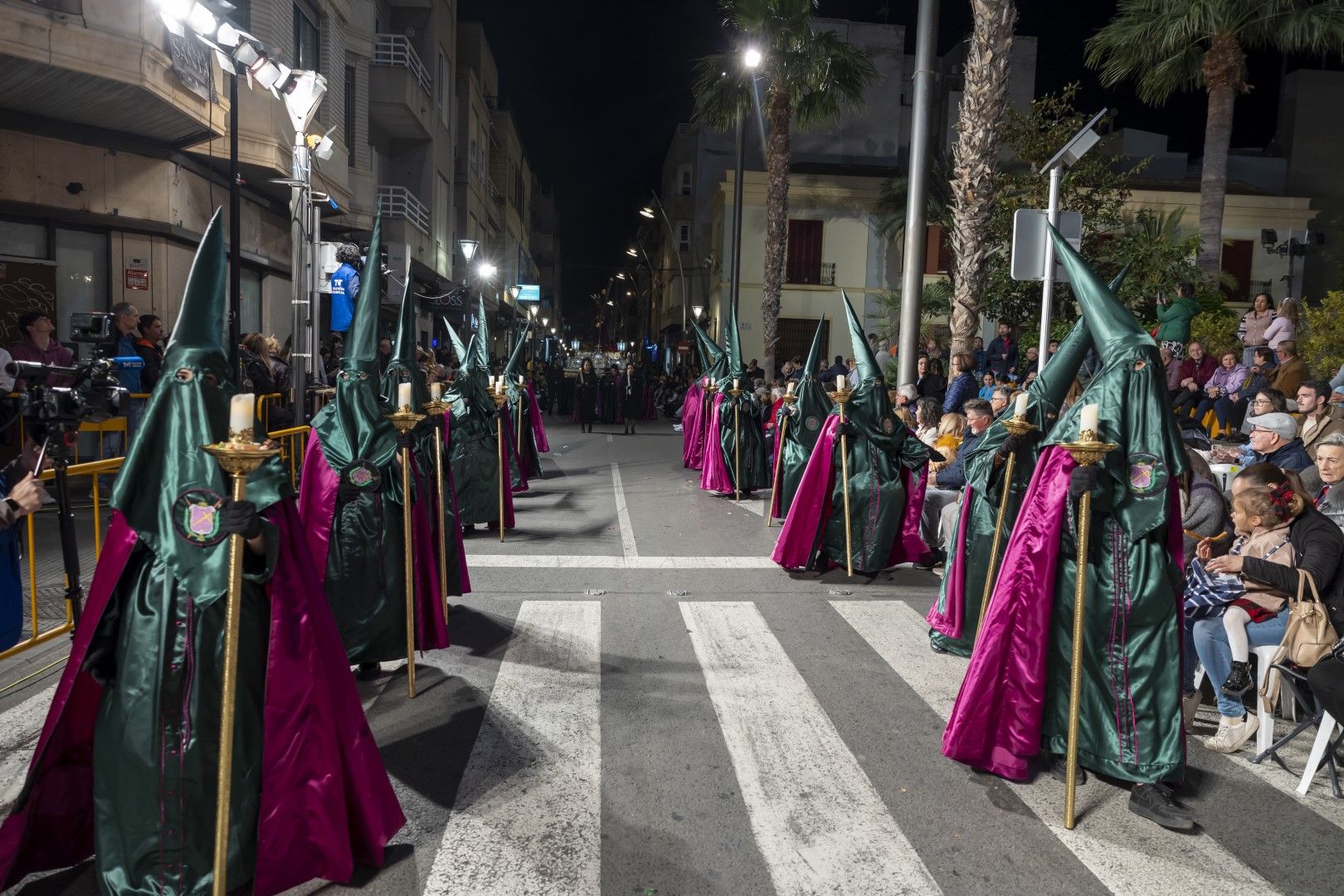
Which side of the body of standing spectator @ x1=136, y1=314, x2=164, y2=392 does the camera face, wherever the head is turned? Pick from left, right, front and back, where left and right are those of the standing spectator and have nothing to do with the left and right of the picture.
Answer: right

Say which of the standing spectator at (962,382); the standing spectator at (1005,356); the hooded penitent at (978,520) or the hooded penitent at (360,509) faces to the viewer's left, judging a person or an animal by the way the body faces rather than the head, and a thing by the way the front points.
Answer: the standing spectator at (962,382)

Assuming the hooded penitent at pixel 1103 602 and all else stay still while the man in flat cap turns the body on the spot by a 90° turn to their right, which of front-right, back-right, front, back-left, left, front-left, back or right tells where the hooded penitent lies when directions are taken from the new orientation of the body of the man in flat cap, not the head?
back

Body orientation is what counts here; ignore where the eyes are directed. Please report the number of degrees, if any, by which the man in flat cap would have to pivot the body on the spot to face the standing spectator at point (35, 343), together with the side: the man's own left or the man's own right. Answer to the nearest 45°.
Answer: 0° — they already face them

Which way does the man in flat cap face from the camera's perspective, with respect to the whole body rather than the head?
to the viewer's left

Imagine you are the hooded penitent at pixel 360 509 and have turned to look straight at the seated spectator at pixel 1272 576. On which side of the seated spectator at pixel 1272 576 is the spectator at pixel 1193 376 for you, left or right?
left

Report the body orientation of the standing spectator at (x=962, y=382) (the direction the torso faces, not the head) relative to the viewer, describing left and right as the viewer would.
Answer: facing to the left of the viewer

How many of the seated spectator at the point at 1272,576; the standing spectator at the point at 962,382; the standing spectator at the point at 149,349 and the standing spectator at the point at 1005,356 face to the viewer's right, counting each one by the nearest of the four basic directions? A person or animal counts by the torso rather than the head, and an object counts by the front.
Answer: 1

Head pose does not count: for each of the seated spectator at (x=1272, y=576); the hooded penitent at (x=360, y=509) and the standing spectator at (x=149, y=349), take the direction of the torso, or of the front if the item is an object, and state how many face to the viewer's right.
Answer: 1

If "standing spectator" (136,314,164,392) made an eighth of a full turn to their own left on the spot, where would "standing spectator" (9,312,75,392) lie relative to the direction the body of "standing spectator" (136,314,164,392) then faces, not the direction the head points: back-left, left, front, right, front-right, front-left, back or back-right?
back

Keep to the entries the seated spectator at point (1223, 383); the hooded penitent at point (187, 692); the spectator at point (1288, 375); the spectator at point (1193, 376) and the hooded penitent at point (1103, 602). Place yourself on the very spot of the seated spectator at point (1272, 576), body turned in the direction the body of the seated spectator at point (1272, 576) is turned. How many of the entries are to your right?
3

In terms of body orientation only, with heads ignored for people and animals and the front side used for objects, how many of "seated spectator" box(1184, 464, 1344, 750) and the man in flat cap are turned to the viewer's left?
2

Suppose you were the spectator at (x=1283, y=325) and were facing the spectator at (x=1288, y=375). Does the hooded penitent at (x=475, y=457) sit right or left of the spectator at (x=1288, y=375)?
right

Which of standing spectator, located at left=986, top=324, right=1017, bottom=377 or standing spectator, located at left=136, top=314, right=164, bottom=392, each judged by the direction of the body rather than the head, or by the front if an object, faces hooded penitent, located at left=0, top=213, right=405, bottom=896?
standing spectator, located at left=986, top=324, right=1017, bottom=377

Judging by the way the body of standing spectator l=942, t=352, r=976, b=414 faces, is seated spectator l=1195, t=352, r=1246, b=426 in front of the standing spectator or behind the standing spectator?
behind
